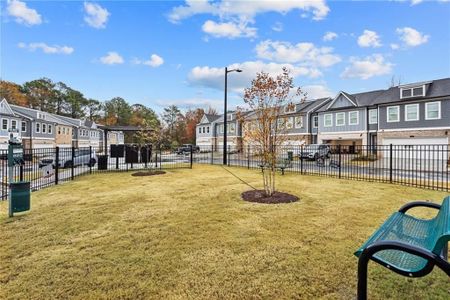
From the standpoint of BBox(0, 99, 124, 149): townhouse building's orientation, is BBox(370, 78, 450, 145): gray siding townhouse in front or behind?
in front

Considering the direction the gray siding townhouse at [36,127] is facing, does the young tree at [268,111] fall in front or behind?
in front

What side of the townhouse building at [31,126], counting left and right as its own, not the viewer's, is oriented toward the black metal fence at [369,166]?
front

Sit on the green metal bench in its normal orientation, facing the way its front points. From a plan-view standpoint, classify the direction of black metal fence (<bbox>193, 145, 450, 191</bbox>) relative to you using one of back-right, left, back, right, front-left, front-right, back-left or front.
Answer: right

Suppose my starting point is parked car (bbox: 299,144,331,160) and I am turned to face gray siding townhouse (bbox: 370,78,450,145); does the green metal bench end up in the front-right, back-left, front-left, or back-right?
back-right

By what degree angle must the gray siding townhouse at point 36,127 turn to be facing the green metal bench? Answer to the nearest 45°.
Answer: approximately 45° to its right

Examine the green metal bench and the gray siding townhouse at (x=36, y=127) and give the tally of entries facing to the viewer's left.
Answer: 1

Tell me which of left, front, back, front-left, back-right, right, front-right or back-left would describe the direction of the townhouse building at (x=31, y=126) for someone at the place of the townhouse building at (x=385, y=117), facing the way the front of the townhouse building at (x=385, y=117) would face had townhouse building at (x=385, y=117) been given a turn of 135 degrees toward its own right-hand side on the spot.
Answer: left

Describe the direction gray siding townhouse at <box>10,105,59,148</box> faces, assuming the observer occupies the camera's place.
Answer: facing the viewer and to the right of the viewer

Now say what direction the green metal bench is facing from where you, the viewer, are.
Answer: facing to the left of the viewer

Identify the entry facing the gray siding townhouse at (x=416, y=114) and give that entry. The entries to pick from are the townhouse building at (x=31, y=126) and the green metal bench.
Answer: the townhouse building

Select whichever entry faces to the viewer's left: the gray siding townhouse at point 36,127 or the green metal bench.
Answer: the green metal bench

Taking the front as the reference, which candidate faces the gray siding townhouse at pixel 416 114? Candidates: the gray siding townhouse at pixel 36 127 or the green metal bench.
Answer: the gray siding townhouse at pixel 36 127

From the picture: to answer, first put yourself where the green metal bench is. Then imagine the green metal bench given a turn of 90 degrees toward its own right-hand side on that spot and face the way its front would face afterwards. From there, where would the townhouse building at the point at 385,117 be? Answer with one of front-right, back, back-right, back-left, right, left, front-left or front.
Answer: front

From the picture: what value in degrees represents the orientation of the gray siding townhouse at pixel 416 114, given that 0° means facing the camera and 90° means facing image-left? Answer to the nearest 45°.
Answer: approximately 45°

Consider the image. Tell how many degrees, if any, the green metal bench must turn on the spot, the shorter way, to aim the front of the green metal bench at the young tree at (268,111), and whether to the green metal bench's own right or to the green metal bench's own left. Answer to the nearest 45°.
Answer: approximately 45° to the green metal bench's own right
